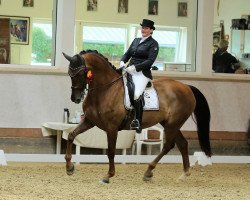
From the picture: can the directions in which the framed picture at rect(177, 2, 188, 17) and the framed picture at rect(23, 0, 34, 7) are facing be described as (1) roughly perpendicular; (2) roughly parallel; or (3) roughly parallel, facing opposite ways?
roughly parallel

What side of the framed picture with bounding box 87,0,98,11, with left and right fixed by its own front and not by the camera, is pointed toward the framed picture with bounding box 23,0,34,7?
right

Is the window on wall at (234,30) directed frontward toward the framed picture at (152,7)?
no

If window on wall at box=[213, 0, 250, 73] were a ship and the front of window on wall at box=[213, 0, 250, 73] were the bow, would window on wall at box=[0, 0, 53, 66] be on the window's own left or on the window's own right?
on the window's own right

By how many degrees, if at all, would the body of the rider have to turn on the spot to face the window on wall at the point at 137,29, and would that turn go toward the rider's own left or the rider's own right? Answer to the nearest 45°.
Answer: approximately 135° to the rider's own right

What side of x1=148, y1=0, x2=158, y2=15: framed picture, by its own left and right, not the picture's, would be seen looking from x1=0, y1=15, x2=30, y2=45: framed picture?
right

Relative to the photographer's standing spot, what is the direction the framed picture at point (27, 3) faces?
facing the viewer

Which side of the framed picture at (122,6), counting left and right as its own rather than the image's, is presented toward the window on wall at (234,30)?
left

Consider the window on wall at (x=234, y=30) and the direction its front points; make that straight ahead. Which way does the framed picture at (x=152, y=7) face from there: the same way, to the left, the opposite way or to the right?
the same way

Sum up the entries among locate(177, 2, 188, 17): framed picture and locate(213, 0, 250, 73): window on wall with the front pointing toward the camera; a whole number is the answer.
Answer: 2

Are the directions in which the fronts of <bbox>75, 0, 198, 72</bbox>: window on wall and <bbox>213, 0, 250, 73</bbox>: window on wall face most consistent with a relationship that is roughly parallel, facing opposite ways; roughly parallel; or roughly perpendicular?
roughly parallel

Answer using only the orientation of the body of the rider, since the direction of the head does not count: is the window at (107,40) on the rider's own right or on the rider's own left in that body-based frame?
on the rider's own right

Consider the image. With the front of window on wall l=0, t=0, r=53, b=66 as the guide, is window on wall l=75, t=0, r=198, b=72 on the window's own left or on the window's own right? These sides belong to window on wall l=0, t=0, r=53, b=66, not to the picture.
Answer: on the window's own left

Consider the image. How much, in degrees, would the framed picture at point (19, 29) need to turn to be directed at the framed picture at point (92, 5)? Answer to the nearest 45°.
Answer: approximately 90° to its left

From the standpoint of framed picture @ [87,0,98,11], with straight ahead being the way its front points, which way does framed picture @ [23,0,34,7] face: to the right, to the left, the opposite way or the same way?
the same way
